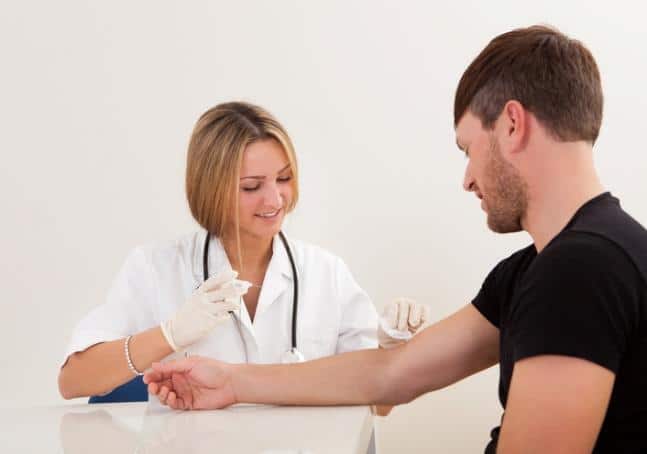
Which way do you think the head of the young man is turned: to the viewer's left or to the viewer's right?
to the viewer's left

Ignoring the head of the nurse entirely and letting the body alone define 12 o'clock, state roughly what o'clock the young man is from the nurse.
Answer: The young man is roughly at 11 o'clock from the nurse.

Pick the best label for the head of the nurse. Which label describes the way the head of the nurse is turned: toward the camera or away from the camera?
toward the camera

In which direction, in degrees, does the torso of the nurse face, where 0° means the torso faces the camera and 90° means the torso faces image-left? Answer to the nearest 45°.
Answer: approximately 0°

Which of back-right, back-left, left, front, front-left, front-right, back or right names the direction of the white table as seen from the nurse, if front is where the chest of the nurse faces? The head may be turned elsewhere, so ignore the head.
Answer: front
